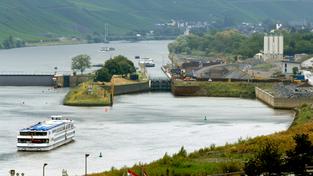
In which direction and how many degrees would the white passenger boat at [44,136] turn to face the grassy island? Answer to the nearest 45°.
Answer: approximately 45° to its left

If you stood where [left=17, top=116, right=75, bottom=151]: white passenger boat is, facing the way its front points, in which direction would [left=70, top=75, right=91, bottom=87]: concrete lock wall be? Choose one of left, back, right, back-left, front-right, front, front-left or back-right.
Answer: front-left

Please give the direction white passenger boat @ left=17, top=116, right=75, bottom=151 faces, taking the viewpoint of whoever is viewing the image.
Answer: facing away from the viewer and to the right of the viewer

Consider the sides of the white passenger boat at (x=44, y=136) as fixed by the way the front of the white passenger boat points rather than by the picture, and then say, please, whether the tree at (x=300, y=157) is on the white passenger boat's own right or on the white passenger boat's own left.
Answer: on the white passenger boat's own right

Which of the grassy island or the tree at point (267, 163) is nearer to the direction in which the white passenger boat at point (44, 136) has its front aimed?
the grassy island
